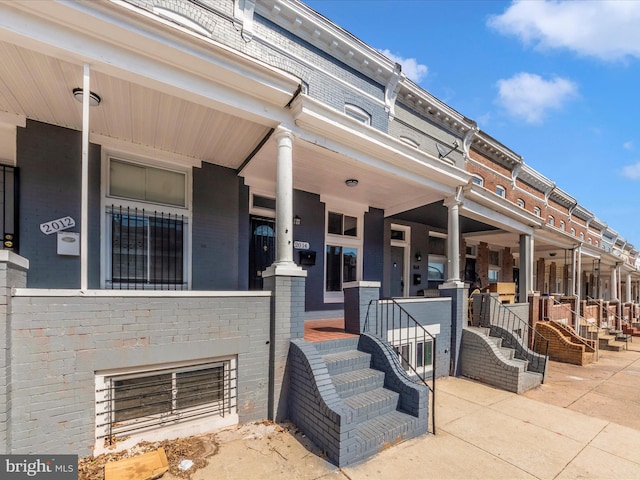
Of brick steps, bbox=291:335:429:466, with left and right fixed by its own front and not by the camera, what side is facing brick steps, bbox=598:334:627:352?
left

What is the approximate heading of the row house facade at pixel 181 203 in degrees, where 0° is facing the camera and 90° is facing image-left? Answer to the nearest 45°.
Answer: approximately 315°

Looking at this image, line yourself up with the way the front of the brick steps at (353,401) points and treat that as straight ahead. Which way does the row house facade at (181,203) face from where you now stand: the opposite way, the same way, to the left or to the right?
the same way

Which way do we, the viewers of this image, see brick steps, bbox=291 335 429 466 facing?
facing the viewer and to the right of the viewer
